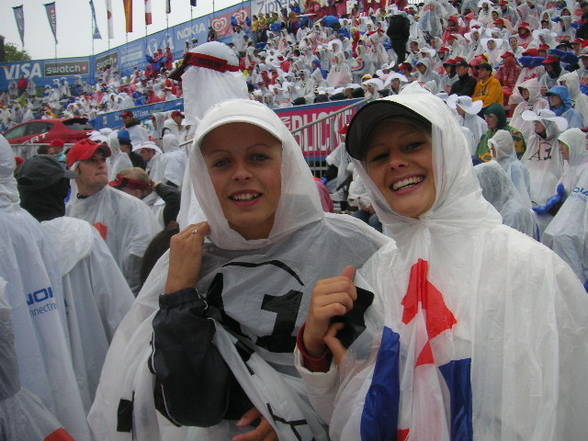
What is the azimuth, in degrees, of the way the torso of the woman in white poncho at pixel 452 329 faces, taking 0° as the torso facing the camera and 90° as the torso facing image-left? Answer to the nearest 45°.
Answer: approximately 45°

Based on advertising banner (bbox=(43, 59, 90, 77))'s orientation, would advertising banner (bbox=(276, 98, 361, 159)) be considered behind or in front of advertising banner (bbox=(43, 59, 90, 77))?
in front

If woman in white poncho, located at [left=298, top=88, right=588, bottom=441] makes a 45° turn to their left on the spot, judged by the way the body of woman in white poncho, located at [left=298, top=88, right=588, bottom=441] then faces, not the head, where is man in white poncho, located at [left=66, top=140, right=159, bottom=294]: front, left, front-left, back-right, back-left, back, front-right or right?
back-right

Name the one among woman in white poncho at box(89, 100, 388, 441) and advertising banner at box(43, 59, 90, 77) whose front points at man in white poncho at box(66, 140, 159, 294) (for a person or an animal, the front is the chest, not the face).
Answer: the advertising banner

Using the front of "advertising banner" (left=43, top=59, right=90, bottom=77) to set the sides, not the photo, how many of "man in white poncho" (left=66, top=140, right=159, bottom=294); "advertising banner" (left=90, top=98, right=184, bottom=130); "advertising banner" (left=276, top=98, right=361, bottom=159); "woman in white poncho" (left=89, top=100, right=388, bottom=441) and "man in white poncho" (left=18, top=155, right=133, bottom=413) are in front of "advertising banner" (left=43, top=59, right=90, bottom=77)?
5

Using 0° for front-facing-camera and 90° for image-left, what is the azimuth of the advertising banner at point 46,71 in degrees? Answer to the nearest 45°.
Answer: approximately 0°

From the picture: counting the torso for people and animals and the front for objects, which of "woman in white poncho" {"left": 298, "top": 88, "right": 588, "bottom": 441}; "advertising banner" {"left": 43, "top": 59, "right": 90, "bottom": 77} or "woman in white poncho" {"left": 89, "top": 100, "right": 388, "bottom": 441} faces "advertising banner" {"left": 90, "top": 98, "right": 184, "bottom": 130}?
"advertising banner" {"left": 43, "top": 59, "right": 90, "bottom": 77}

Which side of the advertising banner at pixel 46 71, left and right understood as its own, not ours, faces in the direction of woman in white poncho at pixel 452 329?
front

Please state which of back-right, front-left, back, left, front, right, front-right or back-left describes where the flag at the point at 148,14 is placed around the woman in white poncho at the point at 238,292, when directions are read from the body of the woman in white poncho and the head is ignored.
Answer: back

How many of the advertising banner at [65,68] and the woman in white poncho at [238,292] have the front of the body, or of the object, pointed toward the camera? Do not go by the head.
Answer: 2

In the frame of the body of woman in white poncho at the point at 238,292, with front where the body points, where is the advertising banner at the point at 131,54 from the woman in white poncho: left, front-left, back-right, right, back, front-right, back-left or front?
back
